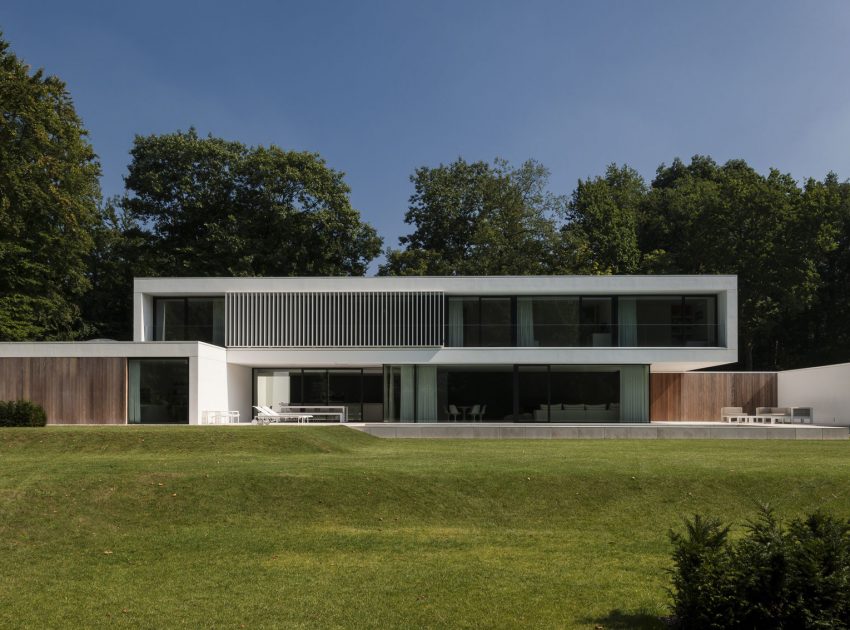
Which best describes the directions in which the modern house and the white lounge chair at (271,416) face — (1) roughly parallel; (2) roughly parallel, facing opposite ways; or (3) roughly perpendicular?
roughly perpendicular

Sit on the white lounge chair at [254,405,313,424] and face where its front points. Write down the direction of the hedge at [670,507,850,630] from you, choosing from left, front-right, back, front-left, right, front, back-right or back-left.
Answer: right

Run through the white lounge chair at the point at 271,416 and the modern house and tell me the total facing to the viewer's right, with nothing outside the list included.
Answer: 1

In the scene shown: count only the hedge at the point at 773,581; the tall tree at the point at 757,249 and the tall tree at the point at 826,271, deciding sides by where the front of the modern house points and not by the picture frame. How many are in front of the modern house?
1

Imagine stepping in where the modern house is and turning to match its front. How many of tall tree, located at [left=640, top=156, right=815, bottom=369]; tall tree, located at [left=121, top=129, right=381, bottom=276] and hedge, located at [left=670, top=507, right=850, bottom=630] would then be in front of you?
1

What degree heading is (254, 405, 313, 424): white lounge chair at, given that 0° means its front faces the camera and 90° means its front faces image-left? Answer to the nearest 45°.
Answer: approximately 270°

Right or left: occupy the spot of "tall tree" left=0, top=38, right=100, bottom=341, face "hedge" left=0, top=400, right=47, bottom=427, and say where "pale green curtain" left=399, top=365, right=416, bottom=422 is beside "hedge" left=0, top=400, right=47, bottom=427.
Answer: left

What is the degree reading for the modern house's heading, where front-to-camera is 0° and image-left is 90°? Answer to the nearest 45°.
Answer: approximately 0°

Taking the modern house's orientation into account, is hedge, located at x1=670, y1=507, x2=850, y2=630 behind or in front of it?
in front

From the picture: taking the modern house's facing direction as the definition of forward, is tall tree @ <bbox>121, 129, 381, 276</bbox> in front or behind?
behind

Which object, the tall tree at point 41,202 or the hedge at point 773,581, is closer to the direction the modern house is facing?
the hedge
